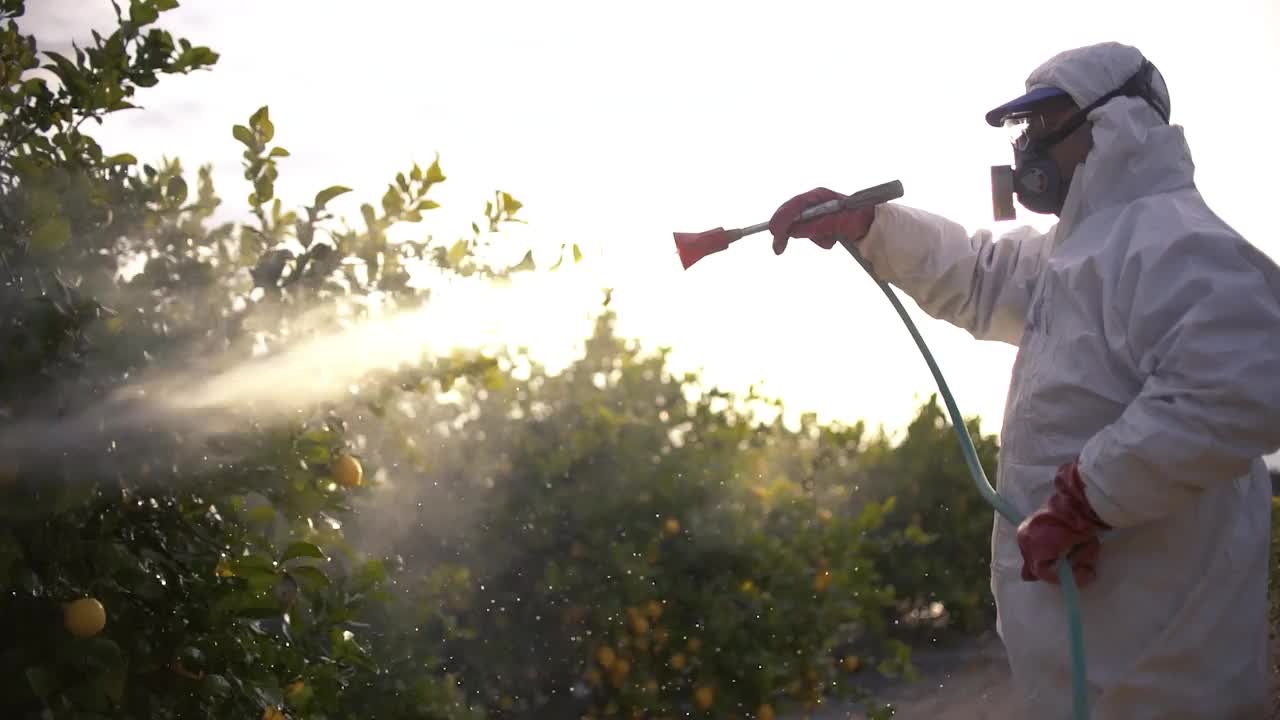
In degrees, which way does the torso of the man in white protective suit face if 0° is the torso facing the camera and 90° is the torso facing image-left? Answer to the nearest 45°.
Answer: approximately 90°

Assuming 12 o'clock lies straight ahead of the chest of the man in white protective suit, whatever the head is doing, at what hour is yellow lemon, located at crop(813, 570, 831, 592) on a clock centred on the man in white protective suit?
The yellow lemon is roughly at 2 o'clock from the man in white protective suit.

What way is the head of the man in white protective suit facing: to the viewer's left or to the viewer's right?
to the viewer's left

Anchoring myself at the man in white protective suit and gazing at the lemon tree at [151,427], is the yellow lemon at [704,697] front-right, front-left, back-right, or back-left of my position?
front-right

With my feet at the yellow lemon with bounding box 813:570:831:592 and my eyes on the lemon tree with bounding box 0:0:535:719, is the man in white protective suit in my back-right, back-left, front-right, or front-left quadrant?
front-left

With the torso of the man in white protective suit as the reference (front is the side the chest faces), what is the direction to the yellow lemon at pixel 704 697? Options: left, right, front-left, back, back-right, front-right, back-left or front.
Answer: front-right

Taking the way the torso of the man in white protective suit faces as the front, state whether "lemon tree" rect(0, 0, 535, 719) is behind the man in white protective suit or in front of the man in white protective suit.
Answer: in front
